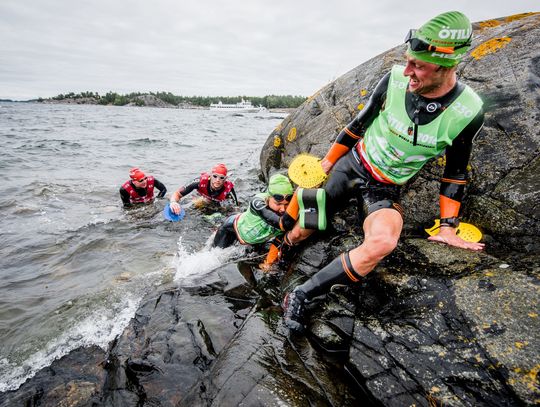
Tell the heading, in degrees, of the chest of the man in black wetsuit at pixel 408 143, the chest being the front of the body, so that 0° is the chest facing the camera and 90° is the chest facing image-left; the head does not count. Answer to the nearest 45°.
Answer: approximately 45°
